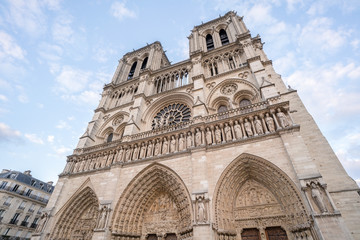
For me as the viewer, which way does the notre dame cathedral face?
facing the viewer and to the left of the viewer

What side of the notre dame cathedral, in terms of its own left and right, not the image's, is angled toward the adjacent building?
right
